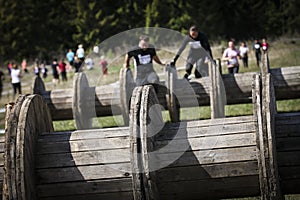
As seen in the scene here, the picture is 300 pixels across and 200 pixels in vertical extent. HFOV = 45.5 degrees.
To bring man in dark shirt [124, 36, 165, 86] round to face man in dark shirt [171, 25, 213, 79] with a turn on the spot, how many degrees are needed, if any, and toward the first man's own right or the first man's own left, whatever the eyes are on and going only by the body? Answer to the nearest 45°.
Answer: approximately 135° to the first man's own left

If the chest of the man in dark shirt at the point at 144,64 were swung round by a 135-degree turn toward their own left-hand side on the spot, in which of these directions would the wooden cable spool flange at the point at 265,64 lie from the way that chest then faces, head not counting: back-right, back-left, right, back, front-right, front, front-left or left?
front-right

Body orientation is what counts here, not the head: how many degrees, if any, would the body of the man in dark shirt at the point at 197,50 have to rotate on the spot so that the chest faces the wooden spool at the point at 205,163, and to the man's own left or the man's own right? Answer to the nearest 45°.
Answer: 0° — they already face it

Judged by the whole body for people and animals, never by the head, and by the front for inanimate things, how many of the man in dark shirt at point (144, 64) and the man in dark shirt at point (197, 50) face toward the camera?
2

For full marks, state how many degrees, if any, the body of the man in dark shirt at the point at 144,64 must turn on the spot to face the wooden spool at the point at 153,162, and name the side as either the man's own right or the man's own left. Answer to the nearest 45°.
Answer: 0° — they already face it

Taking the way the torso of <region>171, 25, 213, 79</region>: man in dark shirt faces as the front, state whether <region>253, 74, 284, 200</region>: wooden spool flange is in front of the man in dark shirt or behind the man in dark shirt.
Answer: in front

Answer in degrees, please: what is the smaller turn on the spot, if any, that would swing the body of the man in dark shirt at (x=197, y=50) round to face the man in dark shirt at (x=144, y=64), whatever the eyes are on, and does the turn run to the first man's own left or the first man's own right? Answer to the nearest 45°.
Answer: approximately 45° to the first man's own right

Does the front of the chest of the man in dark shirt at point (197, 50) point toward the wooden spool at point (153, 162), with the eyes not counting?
yes

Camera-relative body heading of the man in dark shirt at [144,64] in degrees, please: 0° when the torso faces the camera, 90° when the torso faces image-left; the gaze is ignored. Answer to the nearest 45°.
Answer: approximately 0°

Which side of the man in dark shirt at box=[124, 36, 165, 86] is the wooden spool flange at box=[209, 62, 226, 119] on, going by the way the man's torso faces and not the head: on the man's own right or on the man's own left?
on the man's own left

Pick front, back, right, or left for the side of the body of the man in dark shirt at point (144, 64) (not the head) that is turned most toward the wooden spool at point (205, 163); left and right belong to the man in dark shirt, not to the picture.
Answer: front
